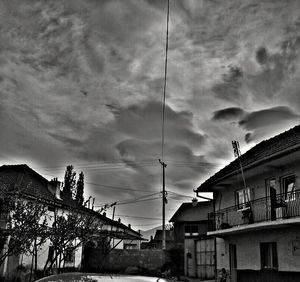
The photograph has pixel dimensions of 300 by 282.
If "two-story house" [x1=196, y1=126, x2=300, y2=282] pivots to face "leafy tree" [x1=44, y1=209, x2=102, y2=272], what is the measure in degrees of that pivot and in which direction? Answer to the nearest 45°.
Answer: approximately 45° to its right

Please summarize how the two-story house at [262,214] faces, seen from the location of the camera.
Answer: facing the viewer and to the left of the viewer

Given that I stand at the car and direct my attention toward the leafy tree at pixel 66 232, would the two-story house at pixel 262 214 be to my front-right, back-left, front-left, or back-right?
front-right

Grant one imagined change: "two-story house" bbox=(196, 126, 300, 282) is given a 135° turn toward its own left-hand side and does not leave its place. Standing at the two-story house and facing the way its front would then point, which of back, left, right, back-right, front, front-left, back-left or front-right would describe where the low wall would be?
back-left

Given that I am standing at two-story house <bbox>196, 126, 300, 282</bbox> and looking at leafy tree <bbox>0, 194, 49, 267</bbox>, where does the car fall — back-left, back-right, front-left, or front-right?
front-left

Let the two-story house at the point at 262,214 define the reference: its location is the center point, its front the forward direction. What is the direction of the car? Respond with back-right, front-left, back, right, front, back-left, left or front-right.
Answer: front-left

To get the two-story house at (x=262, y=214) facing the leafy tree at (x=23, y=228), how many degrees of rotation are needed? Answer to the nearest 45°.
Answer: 0° — it already faces it
